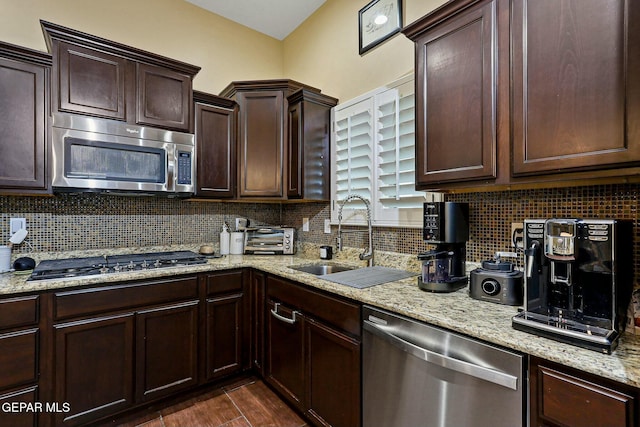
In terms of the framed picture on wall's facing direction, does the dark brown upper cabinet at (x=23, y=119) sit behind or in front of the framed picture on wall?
in front

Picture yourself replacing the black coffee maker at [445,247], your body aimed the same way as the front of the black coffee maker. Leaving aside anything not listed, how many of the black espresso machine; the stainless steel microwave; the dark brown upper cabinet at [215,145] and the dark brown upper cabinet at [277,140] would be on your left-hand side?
1

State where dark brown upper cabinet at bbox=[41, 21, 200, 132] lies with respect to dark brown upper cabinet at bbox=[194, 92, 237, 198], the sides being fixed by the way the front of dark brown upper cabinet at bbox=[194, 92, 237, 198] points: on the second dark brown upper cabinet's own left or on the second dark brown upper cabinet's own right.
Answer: on the second dark brown upper cabinet's own right

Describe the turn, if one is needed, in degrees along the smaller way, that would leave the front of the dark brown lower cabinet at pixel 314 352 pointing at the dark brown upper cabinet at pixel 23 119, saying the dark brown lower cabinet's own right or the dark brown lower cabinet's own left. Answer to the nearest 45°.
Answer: approximately 45° to the dark brown lower cabinet's own right

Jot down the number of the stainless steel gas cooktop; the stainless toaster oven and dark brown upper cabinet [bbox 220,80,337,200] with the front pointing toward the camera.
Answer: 3

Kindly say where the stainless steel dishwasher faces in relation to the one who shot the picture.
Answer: facing the viewer and to the left of the viewer

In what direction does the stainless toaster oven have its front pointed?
toward the camera

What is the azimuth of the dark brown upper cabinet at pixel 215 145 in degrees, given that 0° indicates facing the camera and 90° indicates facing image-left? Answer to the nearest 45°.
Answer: approximately 315°

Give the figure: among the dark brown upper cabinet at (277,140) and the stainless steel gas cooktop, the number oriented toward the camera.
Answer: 2
